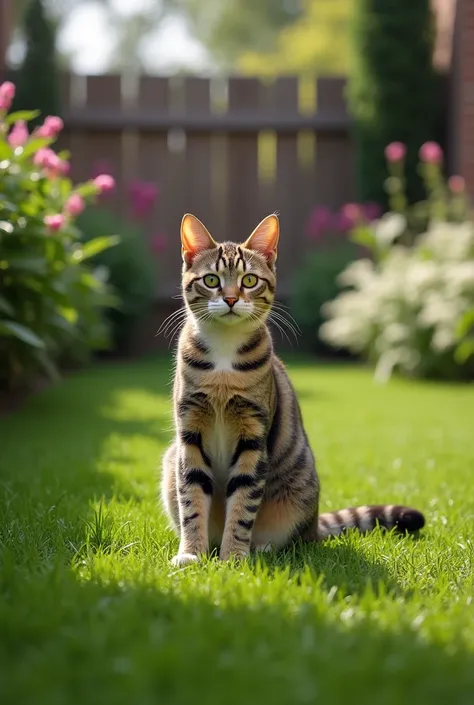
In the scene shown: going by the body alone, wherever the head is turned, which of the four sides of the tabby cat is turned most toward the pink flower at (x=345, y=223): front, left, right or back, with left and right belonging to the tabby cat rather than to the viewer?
back

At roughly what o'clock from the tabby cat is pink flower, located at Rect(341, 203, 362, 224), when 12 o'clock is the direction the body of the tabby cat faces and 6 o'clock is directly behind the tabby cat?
The pink flower is roughly at 6 o'clock from the tabby cat.

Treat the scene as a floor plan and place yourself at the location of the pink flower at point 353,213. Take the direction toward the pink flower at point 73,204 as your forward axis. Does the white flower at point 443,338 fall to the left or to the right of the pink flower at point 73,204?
left

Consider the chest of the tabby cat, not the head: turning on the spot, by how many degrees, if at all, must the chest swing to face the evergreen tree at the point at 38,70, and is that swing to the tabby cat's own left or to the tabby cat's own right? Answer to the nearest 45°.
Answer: approximately 180°

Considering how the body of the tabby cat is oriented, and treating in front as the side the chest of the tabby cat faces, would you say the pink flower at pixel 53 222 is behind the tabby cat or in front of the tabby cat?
behind

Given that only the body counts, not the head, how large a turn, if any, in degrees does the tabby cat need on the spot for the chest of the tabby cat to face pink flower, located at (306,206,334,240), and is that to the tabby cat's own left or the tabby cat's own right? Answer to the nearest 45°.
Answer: approximately 180°

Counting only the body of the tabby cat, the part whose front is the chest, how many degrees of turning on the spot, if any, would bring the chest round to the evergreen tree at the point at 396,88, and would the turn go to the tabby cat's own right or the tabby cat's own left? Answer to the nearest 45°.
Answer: approximately 180°

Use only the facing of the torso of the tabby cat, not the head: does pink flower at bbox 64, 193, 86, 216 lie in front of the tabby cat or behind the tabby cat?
behind

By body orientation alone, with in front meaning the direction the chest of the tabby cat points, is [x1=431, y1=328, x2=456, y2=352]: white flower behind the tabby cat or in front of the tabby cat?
behind

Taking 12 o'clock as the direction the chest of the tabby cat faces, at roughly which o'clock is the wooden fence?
The wooden fence is roughly at 6 o'clock from the tabby cat.

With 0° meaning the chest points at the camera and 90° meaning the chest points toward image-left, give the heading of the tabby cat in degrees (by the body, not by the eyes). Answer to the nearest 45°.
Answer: approximately 0°

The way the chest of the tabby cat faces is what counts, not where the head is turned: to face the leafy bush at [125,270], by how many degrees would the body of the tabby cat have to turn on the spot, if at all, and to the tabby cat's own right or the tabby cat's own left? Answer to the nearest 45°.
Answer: approximately 180°
